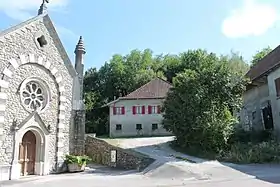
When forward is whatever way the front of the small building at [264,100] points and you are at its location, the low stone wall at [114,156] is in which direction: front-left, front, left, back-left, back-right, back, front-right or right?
front

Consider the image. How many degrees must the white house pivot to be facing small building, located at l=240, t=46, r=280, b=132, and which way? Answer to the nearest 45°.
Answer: approximately 45° to its left

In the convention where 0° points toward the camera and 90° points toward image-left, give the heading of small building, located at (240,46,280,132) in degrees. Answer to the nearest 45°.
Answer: approximately 45°

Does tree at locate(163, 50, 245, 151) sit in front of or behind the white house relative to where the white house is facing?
in front

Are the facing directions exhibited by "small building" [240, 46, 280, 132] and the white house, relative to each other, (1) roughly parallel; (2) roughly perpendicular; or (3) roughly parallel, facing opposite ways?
roughly perpendicular

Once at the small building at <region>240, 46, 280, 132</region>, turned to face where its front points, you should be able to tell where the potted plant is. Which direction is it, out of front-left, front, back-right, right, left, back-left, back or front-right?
front

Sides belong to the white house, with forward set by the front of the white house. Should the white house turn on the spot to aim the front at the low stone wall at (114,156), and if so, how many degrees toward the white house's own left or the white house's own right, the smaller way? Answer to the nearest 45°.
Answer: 0° — it already faces it

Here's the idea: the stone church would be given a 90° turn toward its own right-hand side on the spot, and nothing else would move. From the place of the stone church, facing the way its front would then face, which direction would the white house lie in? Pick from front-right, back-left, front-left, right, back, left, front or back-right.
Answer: back

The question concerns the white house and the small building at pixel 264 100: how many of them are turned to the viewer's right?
0

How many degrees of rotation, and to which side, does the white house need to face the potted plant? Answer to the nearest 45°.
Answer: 0° — it already faces it

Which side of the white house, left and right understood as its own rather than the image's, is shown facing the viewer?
front

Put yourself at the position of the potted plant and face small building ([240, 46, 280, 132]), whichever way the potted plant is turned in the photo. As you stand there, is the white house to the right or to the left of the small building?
left

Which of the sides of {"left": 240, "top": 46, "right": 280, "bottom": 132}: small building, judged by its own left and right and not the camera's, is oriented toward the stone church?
front

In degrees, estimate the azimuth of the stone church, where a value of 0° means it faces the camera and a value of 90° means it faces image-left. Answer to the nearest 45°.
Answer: approximately 315°

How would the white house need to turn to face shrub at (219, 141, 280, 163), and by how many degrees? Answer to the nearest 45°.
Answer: approximately 45° to its left
